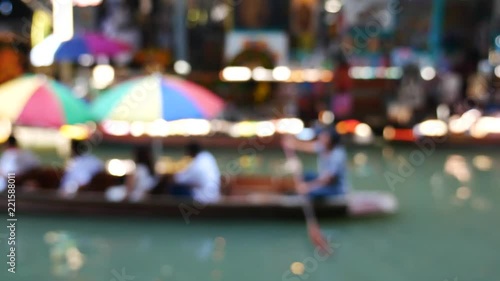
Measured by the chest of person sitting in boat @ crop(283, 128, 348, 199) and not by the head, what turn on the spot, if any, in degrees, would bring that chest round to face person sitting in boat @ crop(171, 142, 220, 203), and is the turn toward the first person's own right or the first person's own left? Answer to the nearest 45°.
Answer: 0° — they already face them

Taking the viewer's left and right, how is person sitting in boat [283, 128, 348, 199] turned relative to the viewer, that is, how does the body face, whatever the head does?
facing to the left of the viewer

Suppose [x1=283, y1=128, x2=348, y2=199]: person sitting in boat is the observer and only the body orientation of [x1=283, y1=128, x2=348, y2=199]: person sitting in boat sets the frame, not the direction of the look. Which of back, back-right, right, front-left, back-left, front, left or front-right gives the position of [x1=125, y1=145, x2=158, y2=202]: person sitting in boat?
front

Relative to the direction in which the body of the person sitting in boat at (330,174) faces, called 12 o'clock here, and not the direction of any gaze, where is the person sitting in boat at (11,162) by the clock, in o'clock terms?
the person sitting in boat at (11,162) is roughly at 12 o'clock from the person sitting in boat at (330,174).

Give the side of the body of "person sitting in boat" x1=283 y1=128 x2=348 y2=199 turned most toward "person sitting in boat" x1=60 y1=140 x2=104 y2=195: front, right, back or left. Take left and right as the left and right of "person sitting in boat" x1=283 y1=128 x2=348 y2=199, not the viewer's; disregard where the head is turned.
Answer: front
